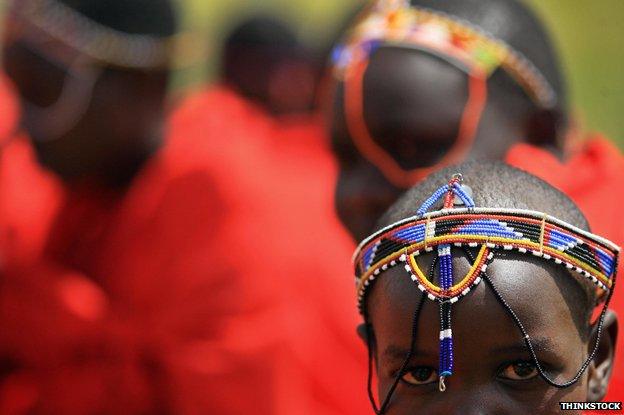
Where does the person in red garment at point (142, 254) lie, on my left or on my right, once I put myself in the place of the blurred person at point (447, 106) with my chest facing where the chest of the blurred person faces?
on my right

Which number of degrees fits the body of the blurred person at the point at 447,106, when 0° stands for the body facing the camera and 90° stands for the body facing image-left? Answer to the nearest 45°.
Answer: approximately 45°

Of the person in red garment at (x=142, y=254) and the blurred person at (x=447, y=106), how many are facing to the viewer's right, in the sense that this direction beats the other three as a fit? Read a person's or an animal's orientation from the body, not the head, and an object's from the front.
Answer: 0

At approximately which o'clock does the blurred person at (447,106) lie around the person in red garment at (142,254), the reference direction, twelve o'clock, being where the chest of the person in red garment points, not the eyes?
The blurred person is roughly at 10 o'clock from the person in red garment.

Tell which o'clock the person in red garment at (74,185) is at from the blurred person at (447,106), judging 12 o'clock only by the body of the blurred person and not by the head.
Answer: The person in red garment is roughly at 3 o'clock from the blurred person.
